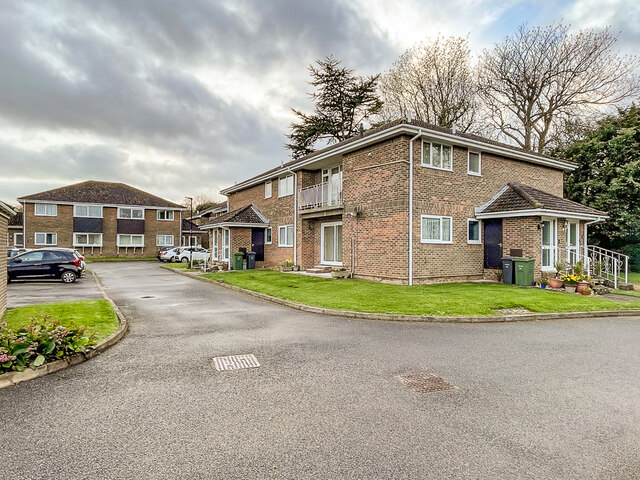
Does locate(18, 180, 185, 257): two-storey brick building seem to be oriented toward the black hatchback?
yes

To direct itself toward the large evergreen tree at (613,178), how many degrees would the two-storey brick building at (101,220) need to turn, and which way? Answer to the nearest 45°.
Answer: approximately 45° to its left

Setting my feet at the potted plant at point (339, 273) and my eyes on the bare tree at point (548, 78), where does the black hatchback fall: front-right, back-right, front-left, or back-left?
back-left

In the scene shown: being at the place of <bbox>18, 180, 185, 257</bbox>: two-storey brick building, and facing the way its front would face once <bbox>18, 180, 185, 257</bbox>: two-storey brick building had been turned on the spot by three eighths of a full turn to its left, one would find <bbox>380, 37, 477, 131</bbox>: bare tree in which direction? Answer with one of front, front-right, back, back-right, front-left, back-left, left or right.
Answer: right

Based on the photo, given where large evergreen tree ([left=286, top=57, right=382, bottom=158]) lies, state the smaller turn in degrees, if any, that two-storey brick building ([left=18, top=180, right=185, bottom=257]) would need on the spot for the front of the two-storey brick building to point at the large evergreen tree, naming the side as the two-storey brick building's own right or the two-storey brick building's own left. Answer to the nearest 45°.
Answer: approximately 45° to the two-storey brick building's own left

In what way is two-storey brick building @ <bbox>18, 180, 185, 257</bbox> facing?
toward the camera

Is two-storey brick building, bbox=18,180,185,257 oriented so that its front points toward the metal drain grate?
yes

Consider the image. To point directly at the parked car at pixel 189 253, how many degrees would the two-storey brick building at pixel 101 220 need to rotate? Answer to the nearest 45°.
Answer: approximately 45° to its left

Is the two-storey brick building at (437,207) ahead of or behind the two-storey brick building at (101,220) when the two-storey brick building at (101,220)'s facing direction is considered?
ahead

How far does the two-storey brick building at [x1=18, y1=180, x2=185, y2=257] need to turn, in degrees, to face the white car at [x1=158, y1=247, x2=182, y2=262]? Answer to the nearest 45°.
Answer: approximately 45° to its left

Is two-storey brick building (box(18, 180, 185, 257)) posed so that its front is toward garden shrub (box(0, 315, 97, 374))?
yes

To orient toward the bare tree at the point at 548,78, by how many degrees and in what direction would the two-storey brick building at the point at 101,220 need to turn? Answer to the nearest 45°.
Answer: approximately 45° to its left
